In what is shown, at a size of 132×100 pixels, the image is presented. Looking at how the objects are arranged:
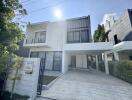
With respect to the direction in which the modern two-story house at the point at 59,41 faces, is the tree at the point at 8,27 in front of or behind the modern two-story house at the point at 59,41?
in front

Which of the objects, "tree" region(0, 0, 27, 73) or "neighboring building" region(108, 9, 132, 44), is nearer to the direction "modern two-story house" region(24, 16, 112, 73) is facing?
the tree

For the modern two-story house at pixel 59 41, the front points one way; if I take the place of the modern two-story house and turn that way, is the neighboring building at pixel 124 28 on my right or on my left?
on my left

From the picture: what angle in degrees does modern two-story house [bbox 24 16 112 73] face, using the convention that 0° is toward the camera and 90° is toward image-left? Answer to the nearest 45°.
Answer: approximately 0°
